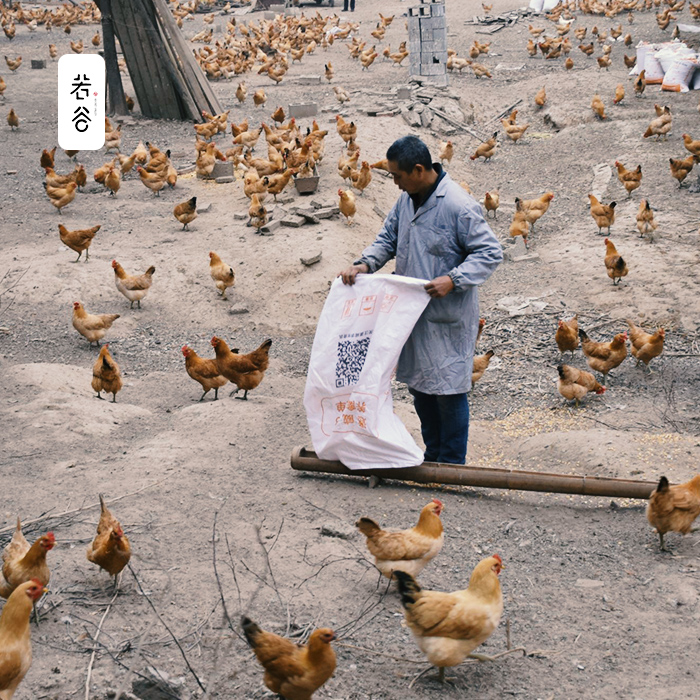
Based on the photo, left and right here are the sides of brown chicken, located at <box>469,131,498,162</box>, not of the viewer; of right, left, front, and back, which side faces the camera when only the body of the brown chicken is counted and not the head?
left

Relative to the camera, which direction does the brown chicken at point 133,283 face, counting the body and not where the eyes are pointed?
to the viewer's left

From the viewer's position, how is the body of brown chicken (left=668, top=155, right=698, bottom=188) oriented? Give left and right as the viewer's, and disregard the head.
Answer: facing to the right of the viewer

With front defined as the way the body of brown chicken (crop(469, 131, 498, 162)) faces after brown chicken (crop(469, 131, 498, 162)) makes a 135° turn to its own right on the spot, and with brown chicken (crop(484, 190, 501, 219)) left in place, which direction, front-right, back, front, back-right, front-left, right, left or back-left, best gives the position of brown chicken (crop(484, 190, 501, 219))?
back-right

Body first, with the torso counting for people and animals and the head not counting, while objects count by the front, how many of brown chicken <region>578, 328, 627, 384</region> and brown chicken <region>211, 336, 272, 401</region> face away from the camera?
0

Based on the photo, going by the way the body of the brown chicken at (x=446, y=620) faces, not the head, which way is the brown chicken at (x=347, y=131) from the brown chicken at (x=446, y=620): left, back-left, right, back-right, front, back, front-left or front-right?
left

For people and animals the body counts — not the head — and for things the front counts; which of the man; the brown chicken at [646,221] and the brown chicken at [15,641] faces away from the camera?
the brown chicken at [646,221]

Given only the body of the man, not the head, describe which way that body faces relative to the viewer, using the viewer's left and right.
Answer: facing the viewer and to the left of the viewer

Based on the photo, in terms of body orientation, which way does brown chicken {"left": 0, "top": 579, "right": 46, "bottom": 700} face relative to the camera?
to the viewer's right

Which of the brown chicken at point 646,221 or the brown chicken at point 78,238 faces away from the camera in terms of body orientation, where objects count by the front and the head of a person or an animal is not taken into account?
the brown chicken at point 646,221
